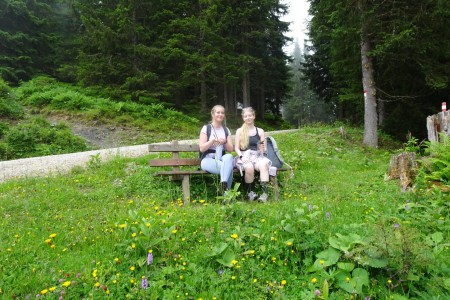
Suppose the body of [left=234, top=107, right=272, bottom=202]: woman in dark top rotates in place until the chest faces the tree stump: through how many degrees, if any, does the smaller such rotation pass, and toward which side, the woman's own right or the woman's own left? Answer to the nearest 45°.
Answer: approximately 90° to the woman's own left

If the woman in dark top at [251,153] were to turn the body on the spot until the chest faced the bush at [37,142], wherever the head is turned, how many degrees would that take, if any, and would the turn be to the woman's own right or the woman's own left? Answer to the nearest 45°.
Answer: approximately 135° to the woman's own right

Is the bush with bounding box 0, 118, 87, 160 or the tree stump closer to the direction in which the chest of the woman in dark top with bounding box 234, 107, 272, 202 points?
the tree stump

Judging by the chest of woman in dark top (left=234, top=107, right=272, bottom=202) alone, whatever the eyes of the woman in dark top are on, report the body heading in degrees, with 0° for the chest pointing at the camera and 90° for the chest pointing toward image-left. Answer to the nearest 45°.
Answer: approximately 0°
